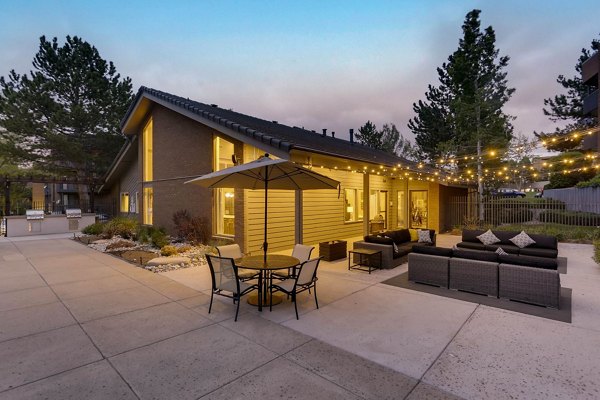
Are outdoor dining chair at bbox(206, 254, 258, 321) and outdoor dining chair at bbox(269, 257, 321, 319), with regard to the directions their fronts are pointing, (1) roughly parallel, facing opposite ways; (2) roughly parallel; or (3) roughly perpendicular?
roughly perpendicular

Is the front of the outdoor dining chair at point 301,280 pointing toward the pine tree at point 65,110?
yes

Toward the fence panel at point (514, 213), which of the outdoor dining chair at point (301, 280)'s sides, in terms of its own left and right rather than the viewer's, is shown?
right

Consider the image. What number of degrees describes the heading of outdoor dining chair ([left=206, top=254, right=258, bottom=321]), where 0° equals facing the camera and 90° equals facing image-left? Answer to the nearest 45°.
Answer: approximately 225°

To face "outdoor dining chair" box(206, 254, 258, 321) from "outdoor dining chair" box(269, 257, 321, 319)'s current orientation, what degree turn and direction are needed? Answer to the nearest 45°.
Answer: approximately 45° to its left

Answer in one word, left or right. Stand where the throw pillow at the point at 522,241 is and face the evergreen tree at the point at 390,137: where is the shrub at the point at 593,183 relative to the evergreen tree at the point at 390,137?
right

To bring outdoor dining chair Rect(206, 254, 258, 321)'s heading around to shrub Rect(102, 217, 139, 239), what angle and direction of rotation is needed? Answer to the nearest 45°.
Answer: approximately 90° to its left

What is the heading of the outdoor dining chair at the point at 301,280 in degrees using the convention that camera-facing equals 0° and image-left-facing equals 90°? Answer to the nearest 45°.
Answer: approximately 135°

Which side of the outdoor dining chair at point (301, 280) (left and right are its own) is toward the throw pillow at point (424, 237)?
right

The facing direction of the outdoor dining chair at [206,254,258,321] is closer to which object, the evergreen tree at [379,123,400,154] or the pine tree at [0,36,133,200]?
the evergreen tree

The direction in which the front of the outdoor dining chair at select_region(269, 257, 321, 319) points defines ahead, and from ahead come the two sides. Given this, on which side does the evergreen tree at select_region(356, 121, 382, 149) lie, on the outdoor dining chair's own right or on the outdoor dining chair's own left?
on the outdoor dining chair's own right
